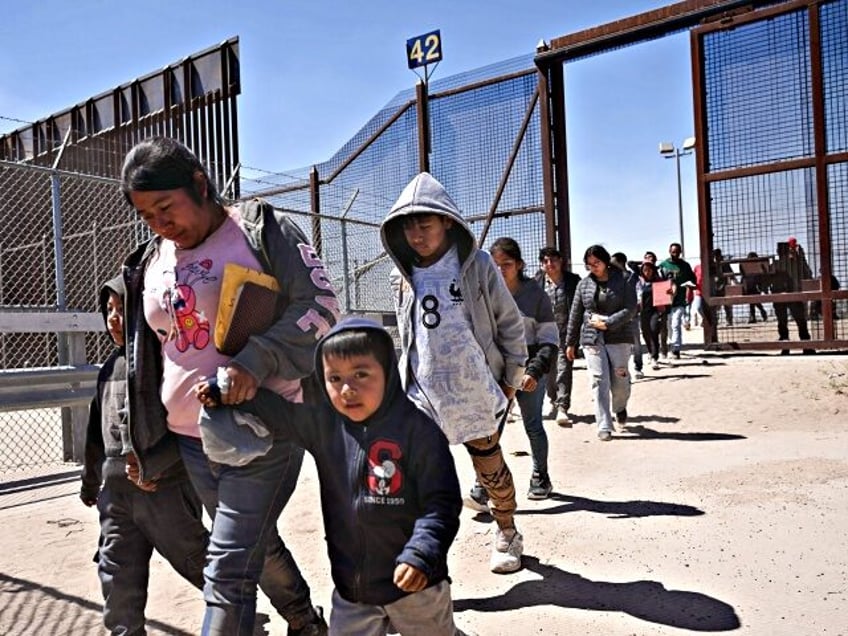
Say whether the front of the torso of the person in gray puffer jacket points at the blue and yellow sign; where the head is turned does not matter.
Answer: no

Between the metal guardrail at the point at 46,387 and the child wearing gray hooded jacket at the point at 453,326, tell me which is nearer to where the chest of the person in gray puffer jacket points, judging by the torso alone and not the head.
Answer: the child wearing gray hooded jacket

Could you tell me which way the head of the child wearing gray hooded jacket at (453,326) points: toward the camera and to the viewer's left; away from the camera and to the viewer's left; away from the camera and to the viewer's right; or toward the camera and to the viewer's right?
toward the camera and to the viewer's left

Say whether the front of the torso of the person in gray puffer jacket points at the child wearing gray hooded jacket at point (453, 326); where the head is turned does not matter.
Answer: yes

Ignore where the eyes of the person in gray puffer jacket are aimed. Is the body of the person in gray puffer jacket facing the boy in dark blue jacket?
yes

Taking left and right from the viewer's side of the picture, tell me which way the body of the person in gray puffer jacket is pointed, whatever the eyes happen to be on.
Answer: facing the viewer

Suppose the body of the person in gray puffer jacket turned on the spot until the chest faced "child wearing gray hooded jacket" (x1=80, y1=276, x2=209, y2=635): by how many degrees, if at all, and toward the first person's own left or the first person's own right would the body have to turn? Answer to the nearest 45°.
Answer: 0° — they already face them

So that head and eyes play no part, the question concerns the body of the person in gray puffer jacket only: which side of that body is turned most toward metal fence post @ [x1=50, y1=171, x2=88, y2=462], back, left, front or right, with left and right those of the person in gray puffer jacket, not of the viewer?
right

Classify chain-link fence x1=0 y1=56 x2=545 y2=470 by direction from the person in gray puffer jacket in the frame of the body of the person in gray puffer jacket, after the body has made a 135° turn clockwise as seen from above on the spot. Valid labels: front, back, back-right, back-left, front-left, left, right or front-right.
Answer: front

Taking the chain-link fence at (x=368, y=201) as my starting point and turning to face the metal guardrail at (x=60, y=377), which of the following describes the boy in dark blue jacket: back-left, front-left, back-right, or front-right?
front-left

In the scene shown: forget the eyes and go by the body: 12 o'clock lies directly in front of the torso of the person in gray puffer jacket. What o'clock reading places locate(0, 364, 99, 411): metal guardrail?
The metal guardrail is roughly at 2 o'clock from the person in gray puffer jacket.

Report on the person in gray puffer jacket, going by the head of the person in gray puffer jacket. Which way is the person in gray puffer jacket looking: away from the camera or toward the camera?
toward the camera

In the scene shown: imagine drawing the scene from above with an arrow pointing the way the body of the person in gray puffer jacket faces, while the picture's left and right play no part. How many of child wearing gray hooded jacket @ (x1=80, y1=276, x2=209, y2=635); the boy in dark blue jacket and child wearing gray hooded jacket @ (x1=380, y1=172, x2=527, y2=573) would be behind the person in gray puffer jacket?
0

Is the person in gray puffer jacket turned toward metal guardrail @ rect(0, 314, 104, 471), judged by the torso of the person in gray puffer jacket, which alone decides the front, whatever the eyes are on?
no
